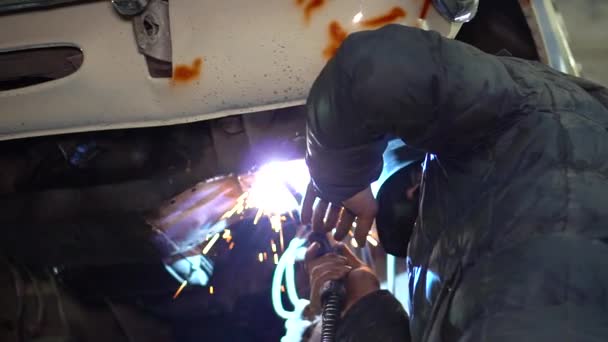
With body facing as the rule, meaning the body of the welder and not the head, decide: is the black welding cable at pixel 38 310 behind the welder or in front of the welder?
in front

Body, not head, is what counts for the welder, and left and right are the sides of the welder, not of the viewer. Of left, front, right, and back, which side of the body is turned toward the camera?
left

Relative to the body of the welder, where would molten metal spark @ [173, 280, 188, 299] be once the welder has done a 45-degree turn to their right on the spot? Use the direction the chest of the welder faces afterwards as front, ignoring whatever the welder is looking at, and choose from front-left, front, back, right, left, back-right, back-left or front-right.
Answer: front

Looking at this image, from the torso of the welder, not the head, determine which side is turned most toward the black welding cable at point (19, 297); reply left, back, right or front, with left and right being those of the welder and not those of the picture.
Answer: front
